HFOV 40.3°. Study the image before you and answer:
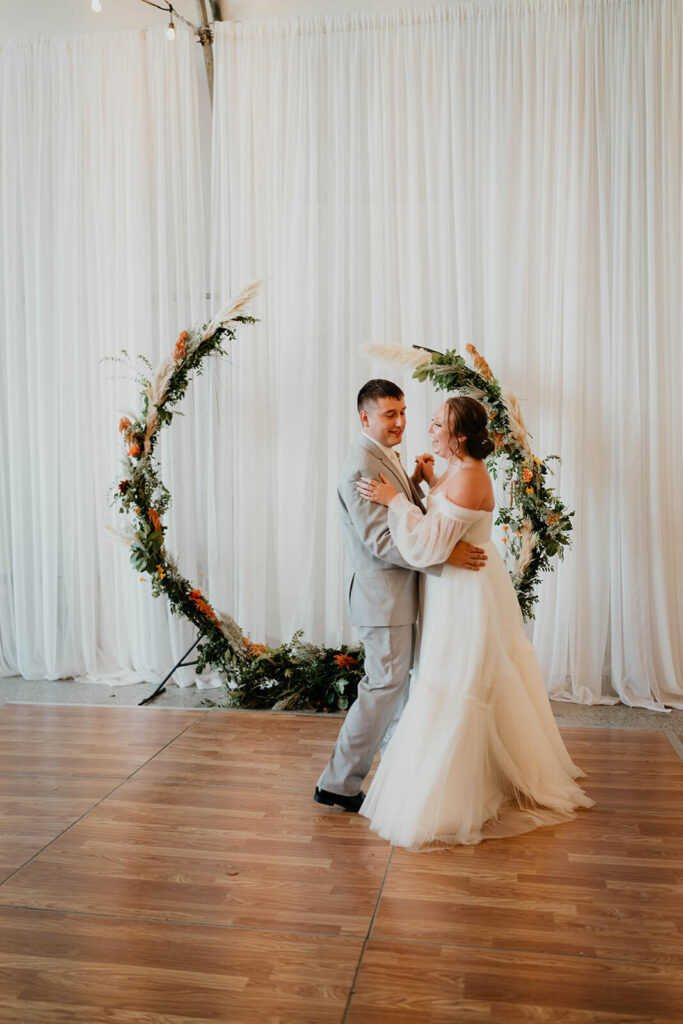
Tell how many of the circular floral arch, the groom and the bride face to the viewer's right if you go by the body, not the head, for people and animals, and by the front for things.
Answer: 1

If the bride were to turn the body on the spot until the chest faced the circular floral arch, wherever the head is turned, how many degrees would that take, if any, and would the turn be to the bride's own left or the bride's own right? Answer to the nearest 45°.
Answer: approximately 45° to the bride's own right

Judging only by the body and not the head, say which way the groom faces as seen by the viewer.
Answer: to the viewer's right

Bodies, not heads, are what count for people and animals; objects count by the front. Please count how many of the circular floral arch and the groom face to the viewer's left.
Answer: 0

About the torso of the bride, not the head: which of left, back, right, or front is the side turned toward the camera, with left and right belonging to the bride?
left

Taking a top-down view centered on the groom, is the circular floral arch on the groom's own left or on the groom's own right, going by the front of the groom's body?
on the groom's own left

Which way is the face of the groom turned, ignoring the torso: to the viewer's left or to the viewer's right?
to the viewer's right

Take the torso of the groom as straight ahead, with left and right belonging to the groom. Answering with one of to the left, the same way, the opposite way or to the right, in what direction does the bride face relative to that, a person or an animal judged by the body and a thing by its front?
the opposite way

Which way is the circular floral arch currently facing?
toward the camera

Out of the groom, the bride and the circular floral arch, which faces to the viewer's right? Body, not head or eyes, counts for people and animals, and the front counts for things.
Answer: the groom

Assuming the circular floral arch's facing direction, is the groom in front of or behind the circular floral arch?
in front

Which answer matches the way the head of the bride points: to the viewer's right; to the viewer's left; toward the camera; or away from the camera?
to the viewer's left
